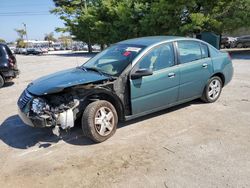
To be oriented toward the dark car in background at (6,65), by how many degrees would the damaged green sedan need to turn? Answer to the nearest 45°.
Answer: approximately 90° to its right

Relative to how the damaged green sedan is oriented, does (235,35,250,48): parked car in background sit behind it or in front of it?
behind

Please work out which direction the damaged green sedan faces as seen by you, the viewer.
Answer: facing the viewer and to the left of the viewer

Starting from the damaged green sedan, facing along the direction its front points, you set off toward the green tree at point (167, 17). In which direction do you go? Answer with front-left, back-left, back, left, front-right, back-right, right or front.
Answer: back-right

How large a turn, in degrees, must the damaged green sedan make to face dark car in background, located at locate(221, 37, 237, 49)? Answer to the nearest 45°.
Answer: approximately 180°
